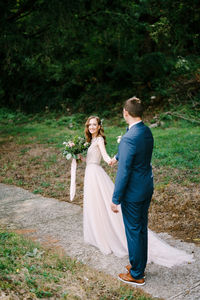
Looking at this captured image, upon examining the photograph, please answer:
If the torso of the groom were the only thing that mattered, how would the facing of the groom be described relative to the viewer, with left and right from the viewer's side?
facing away from the viewer and to the left of the viewer

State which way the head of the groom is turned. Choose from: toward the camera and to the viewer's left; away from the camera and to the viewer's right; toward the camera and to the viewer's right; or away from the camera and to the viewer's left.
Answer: away from the camera and to the viewer's left
